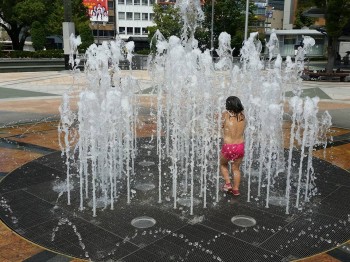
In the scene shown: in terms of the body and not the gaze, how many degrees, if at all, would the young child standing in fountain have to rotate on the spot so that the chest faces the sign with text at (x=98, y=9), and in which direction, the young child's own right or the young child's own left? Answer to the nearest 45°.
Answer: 0° — they already face it

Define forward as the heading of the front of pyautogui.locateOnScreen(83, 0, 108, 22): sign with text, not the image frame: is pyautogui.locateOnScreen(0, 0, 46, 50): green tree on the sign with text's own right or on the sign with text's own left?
on the sign with text's own right

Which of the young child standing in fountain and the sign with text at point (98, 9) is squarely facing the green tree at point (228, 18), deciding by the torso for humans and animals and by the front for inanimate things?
the young child standing in fountain

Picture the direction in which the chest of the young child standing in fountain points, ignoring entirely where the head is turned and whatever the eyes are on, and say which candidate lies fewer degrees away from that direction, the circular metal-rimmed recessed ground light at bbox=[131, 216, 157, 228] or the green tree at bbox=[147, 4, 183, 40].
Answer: the green tree

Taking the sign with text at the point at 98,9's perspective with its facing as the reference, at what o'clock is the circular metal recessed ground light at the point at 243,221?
The circular metal recessed ground light is roughly at 12 o'clock from the sign with text.

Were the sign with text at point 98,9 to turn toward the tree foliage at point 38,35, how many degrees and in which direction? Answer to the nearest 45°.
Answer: approximately 45° to its right

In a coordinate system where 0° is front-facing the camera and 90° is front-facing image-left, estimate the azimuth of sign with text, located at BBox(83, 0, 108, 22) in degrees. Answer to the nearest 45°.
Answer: approximately 0°

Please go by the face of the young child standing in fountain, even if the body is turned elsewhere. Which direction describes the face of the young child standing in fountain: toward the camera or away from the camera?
away from the camera

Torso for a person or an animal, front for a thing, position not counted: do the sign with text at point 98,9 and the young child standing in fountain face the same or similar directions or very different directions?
very different directions

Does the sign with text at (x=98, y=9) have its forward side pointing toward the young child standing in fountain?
yes

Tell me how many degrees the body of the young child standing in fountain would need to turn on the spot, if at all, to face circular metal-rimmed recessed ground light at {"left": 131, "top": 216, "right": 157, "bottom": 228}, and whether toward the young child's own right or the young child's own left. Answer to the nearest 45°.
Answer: approximately 135° to the young child's own left

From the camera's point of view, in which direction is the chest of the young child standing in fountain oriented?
away from the camera

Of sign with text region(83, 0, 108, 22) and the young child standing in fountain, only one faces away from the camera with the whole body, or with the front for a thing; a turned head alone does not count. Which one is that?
the young child standing in fountain

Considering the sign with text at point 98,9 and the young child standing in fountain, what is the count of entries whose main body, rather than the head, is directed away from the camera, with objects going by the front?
1
